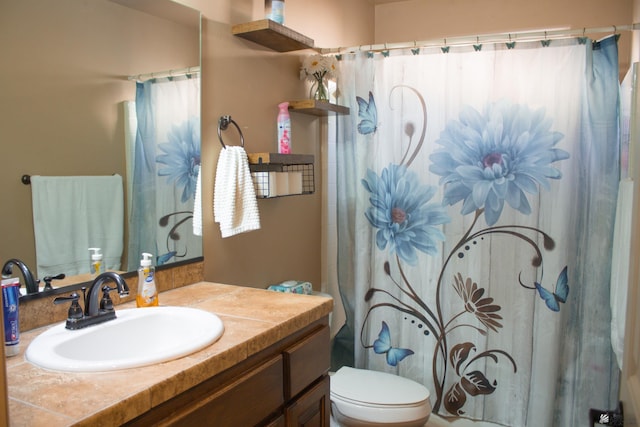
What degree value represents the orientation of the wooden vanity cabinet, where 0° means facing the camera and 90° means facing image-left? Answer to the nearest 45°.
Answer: approximately 315°

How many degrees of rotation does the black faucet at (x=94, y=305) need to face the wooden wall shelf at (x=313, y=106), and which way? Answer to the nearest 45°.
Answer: approximately 90° to its left

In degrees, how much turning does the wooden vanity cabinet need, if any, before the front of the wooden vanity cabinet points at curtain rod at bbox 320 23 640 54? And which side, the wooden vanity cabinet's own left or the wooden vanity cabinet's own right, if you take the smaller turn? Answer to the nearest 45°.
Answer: approximately 90° to the wooden vanity cabinet's own left

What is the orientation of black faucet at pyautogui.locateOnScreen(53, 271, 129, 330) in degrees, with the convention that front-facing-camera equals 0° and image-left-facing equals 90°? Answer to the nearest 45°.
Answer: approximately 315°

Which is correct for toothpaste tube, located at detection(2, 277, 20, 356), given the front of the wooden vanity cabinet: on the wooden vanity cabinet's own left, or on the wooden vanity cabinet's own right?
on the wooden vanity cabinet's own right

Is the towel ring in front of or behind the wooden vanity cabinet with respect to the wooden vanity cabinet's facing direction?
behind
